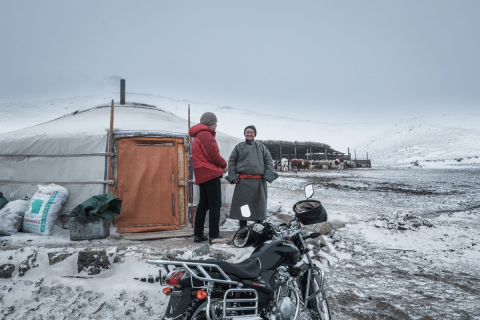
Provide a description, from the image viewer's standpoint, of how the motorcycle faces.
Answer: facing away from the viewer and to the right of the viewer

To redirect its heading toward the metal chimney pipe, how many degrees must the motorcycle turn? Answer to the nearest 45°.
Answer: approximately 90° to its left

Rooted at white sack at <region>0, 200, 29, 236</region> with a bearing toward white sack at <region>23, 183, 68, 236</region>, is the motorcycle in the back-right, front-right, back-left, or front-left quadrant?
front-right

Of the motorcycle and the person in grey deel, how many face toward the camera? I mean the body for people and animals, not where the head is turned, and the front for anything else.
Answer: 1

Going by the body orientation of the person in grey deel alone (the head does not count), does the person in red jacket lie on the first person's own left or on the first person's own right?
on the first person's own right

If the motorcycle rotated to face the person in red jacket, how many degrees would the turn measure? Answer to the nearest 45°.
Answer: approximately 45° to its left

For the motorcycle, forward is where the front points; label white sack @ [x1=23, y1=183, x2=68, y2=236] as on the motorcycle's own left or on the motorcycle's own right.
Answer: on the motorcycle's own left

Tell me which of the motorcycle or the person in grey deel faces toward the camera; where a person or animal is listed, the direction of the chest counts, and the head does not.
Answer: the person in grey deel

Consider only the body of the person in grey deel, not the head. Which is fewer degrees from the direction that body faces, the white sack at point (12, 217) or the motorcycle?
the motorcycle

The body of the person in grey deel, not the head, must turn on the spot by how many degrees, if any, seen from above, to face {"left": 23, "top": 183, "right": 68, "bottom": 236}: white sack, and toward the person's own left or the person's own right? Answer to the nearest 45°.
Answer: approximately 90° to the person's own right

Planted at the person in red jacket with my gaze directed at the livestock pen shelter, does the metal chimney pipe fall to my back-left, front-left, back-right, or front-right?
front-left

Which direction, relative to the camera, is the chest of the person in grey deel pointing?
toward the camera
